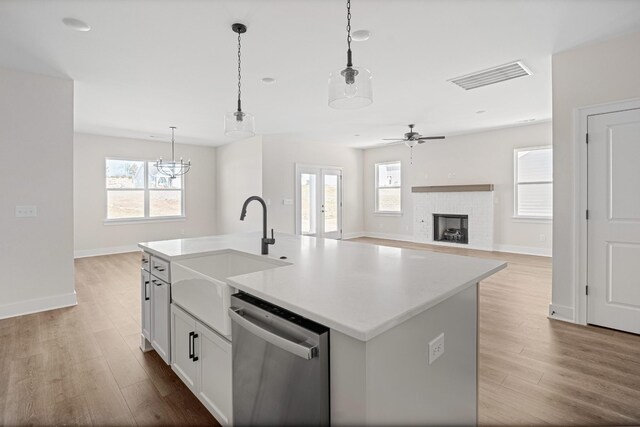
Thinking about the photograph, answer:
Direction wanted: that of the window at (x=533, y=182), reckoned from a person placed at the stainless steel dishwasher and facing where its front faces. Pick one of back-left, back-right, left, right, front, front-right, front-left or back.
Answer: back

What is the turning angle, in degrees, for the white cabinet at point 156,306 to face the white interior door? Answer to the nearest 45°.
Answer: approximately 135° to its left

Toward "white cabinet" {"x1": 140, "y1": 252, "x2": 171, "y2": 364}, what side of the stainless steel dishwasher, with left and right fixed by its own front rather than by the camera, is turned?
right

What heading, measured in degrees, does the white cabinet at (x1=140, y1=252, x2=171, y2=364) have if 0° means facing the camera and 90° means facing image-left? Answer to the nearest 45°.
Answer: approximately 45°

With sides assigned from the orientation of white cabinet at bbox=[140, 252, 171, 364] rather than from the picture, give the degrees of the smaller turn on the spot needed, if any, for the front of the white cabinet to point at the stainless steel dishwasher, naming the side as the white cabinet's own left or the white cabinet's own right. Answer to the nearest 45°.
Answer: approximately 45° to the white cabinet's own left

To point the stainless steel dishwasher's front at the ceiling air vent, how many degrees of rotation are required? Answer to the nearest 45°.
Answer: approximately 180°

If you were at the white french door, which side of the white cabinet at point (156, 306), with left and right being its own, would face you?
back

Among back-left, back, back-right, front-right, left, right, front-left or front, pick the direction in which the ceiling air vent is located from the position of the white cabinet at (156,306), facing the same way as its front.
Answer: back-left

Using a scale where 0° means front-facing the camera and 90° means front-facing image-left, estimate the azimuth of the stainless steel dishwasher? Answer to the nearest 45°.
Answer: approximately 45°
